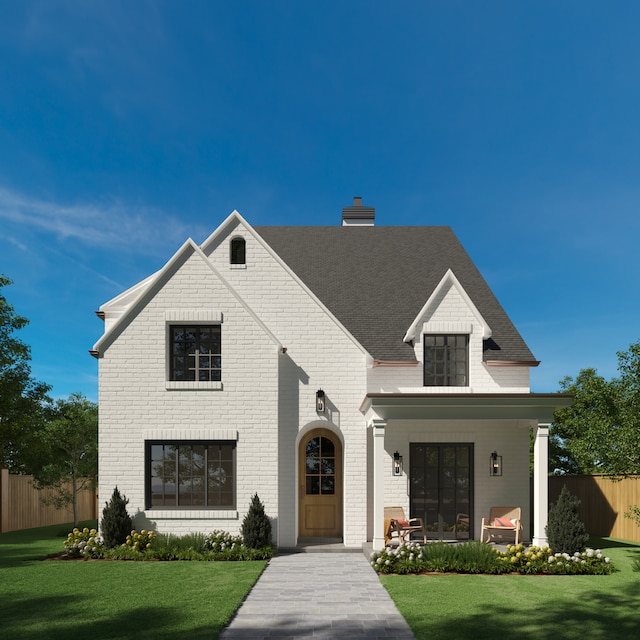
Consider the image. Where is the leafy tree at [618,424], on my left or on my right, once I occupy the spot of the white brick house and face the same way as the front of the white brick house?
on my left

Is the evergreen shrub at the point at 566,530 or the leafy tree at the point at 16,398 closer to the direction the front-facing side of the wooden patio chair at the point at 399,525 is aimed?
the evergreen shrub

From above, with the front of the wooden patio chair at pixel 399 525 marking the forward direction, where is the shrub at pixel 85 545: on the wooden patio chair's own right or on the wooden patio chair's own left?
on the wooden patio chair's own right

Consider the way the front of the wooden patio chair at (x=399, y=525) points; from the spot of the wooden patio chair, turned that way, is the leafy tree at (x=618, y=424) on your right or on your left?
on your left

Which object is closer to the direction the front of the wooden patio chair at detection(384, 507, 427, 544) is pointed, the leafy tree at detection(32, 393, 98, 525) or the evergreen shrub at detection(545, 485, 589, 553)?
the evergreen shrub

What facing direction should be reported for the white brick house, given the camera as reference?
facing the viewer

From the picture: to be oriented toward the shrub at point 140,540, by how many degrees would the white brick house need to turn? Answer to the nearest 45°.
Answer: approximately 45° to its right

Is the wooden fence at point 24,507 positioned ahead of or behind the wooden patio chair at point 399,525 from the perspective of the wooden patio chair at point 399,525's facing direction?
behind
